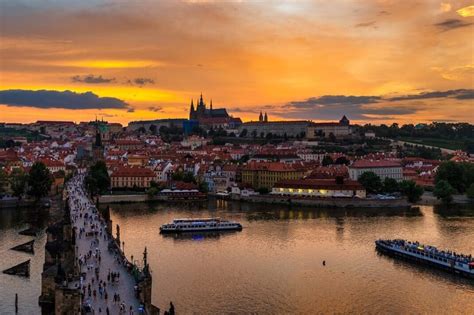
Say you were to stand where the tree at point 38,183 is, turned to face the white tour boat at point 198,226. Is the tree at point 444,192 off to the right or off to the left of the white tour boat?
left

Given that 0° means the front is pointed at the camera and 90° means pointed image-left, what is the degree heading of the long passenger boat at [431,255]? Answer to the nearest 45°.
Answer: approximately 135°

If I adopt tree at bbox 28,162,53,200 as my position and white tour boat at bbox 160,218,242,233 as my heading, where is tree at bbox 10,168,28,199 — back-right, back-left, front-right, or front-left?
back-right

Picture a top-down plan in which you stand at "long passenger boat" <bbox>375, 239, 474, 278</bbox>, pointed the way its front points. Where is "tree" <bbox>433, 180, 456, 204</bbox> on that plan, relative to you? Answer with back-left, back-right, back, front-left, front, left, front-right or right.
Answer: front-right
